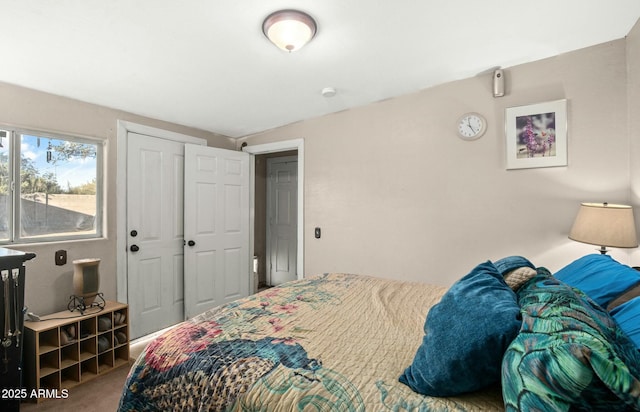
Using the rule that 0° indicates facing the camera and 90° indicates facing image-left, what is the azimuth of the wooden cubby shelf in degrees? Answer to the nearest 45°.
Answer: approximately 315°

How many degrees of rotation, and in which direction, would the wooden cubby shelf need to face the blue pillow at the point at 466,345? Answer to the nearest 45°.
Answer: approximately 45° to its right

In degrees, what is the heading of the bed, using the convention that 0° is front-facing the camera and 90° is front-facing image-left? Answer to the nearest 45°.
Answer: approximately 90°

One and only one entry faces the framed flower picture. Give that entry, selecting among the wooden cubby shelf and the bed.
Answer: the wooden cubby shelf

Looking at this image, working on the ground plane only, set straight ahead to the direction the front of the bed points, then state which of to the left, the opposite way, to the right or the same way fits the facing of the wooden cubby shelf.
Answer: the opposite way

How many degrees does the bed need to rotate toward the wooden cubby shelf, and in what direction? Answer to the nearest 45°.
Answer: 0° — it already faces it

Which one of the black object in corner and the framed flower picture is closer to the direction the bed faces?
the black object in corner

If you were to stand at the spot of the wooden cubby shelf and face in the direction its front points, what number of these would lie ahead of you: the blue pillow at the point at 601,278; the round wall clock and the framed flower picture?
3

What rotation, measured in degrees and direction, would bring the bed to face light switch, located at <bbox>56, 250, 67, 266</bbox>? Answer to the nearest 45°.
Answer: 0° — it already faces it

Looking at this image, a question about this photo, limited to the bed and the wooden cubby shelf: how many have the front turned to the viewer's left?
1
